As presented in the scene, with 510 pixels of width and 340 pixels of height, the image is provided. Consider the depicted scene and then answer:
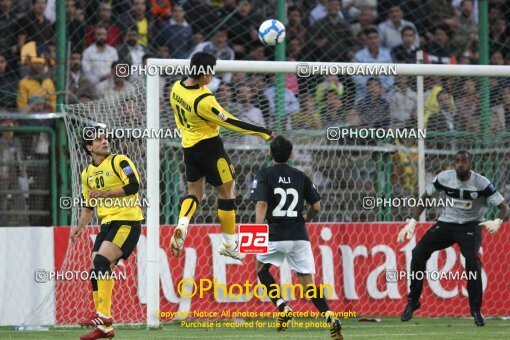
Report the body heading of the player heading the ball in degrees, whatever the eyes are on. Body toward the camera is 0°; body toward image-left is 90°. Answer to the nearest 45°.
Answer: approximately 225°

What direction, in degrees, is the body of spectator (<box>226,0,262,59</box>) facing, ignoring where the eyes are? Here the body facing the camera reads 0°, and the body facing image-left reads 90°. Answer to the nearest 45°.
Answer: approximately 0°

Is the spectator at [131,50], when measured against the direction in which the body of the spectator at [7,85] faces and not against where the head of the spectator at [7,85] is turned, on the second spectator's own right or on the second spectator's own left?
on the second spectator's own left

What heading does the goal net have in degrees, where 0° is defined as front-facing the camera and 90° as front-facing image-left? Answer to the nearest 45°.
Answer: approximately 315°

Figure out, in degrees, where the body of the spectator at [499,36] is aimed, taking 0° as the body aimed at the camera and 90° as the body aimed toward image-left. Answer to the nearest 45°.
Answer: approximately 0°
